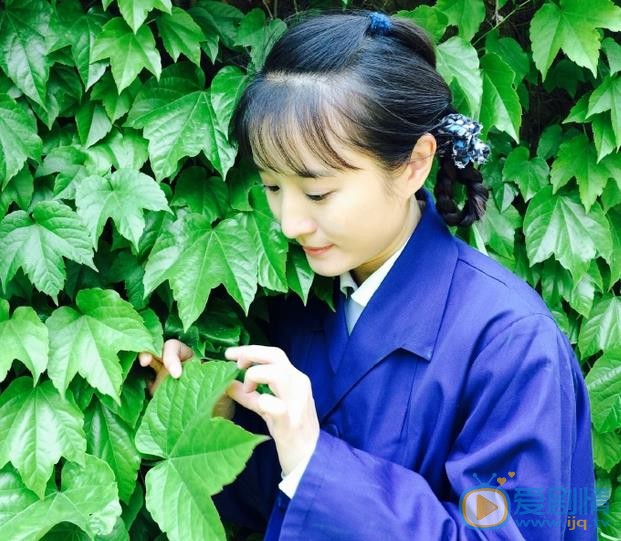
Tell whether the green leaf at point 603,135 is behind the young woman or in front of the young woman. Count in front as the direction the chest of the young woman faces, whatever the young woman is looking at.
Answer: behind

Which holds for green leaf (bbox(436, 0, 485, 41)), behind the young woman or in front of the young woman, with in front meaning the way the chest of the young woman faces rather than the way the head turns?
behind

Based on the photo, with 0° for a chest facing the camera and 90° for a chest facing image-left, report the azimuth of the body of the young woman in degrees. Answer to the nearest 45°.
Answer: approximately 45°

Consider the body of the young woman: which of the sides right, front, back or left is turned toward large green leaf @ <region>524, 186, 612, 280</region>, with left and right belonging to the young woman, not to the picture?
back

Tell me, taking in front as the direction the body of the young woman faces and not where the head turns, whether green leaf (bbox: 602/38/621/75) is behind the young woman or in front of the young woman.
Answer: behind

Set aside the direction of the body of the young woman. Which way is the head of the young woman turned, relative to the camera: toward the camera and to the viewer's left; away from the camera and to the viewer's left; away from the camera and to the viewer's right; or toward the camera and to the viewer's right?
toward the camera and to the viewer's left

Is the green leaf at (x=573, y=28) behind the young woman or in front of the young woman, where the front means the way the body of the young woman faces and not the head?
behind
